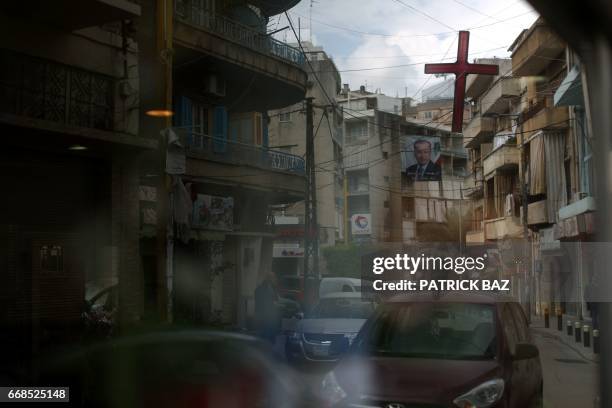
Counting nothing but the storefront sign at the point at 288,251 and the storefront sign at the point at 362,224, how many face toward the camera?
2

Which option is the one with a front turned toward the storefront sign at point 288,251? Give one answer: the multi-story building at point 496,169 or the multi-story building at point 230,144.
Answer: the multi-story building at point 496,169

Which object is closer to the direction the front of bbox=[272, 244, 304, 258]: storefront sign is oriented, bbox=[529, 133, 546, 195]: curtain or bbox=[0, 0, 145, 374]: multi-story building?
the multi-story building

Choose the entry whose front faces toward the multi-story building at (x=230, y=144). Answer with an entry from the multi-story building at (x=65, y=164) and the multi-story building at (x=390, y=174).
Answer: the multi-story building at (x=390, y=174)

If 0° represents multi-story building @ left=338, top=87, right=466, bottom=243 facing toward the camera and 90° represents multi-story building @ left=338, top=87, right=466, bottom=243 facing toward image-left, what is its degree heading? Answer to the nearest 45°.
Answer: approximately 45°

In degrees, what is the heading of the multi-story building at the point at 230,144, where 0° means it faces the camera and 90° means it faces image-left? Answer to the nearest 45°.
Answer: approximately 315°
